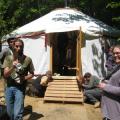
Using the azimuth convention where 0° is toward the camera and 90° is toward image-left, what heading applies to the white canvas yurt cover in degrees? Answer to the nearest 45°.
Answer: approximately 0°
